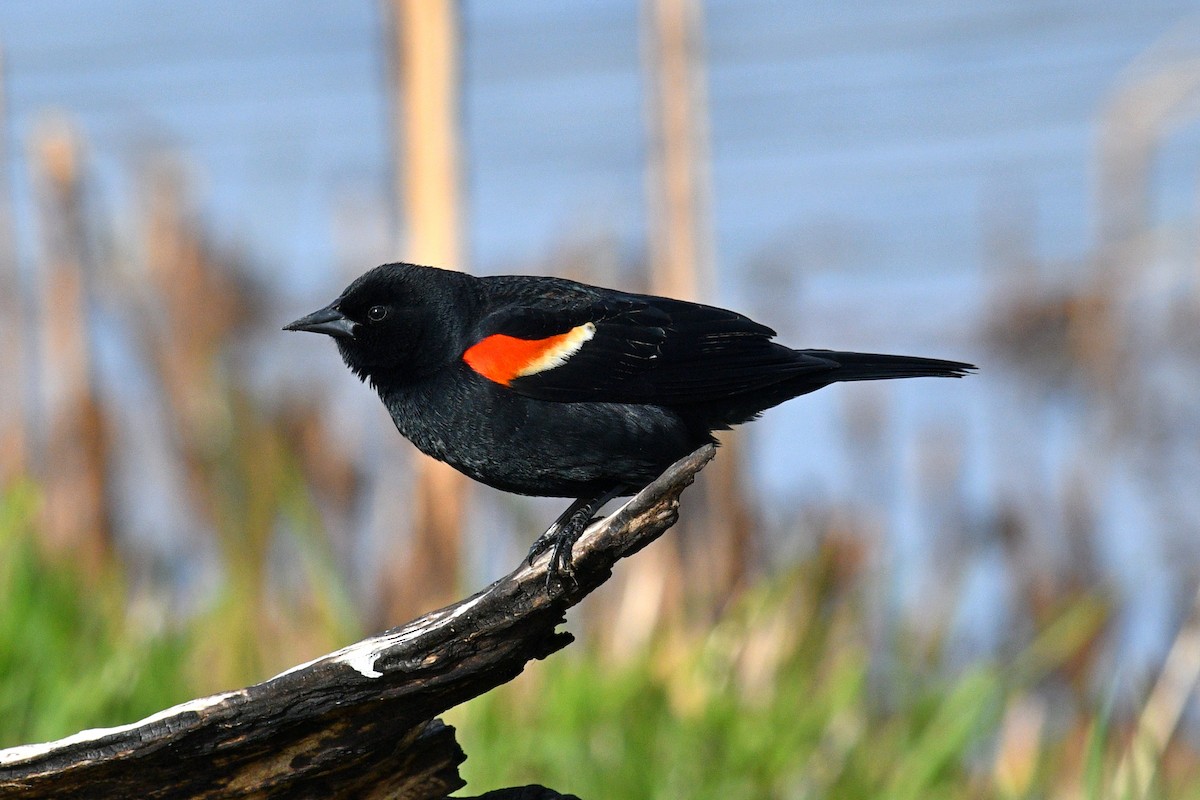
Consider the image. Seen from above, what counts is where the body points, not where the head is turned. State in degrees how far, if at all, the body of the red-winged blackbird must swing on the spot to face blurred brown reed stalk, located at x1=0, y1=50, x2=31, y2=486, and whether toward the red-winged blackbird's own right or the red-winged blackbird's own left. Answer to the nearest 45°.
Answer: approximately 45° to the red-winged blackbird's own right

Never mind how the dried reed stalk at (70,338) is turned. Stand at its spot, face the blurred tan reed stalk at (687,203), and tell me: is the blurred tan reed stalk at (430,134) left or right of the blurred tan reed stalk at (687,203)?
right

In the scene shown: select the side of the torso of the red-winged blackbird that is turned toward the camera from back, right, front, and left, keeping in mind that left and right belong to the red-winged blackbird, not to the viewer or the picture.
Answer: left

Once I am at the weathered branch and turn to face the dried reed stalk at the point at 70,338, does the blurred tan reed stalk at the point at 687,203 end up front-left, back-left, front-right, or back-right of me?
front-right

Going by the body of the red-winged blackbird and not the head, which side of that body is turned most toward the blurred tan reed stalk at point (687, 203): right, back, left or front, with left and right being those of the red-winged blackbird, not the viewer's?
right

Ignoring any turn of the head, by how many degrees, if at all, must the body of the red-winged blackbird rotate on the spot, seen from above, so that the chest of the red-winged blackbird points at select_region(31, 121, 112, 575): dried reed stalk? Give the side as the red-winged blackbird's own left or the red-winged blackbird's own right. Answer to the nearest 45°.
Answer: approximately 45° to the red-winged blackbird's own right

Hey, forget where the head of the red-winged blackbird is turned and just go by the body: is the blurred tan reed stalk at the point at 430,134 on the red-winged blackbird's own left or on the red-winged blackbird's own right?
on the red-winged blackbird's own right
